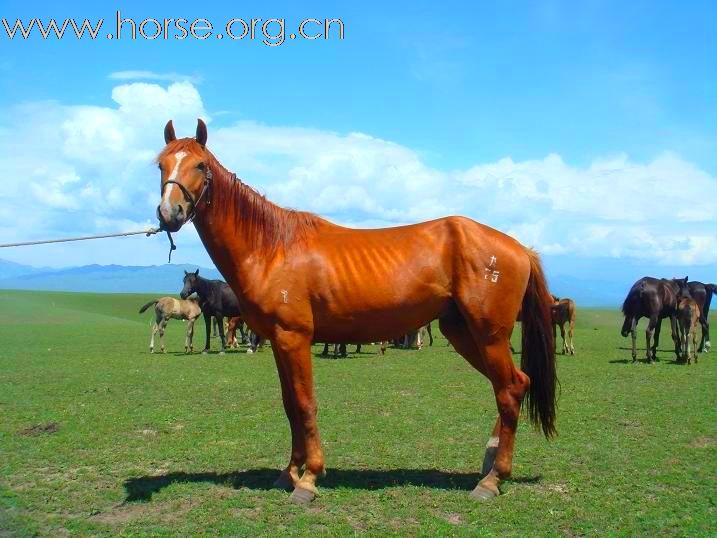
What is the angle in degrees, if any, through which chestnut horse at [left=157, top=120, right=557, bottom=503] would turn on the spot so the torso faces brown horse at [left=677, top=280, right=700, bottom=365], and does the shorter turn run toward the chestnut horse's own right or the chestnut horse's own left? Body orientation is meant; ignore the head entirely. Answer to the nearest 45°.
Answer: approximately 135° to the chestnut horse's own right

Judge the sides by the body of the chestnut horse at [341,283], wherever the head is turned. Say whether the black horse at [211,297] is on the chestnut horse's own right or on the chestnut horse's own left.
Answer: on the chestnut horse's own right

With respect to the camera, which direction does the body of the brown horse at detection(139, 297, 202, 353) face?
to the viewer's right

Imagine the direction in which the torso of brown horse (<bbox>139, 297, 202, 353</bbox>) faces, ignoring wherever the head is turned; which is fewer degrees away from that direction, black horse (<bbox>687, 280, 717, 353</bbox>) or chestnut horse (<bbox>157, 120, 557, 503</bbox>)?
the black horse

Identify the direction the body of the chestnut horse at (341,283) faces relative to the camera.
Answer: to the viewer's left

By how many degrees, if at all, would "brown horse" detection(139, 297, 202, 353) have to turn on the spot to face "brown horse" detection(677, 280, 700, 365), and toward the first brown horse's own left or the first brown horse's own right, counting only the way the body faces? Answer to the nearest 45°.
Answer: approximately 45° to the first brown horse's own right

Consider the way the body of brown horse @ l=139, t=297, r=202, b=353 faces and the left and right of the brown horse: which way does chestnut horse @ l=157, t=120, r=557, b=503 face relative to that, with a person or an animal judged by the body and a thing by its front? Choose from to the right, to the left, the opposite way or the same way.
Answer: the opposite way

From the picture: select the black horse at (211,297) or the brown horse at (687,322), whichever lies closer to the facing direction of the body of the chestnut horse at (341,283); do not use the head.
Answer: the black horse

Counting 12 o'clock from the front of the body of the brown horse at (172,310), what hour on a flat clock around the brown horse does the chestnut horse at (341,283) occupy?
The chestnut horse is roughly at 3 o'clock from the brown horse.
